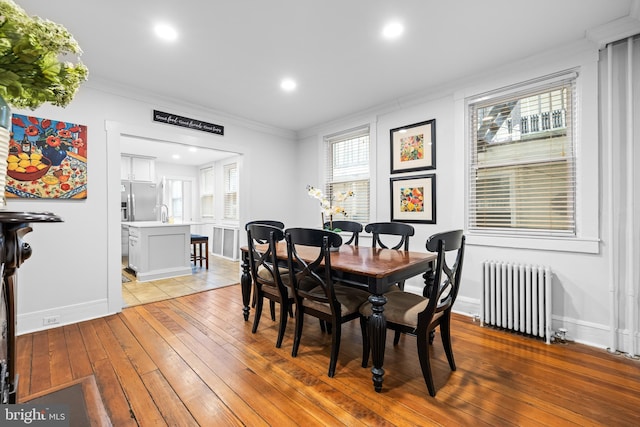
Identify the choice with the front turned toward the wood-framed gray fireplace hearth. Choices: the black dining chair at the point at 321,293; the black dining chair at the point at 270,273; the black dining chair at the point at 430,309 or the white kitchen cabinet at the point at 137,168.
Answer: the white kitchen cabinet

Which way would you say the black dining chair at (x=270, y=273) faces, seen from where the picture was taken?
facing away from the viewer and to the right of the viewer

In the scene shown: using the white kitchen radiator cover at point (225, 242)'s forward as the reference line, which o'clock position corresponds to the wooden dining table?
The wooden dining table is roughly at 10 o'clock from the white kitchen radiator cover.

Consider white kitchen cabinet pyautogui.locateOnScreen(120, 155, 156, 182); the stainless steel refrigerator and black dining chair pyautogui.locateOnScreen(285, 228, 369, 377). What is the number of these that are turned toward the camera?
2

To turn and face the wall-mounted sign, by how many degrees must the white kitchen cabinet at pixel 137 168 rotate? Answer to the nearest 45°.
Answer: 0° — it already faces it

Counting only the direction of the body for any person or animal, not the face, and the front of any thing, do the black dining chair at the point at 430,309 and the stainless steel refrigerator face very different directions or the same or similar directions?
very different directions

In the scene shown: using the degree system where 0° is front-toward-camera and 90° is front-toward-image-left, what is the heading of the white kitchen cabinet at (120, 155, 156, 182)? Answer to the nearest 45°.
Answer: approximately 0°

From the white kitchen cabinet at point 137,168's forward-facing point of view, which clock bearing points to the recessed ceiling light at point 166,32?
The recessed ceiling light is roughly at 12 o'clock from the white kitchen cabinet.

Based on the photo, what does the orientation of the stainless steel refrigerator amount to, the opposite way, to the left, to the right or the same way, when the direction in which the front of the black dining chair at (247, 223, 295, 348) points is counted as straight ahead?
to the right

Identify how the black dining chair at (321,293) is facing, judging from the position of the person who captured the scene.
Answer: facing away from the viewer and to the right of the viewer

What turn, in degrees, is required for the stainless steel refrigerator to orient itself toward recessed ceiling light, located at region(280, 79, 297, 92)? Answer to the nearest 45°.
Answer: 0° — it already faces it
